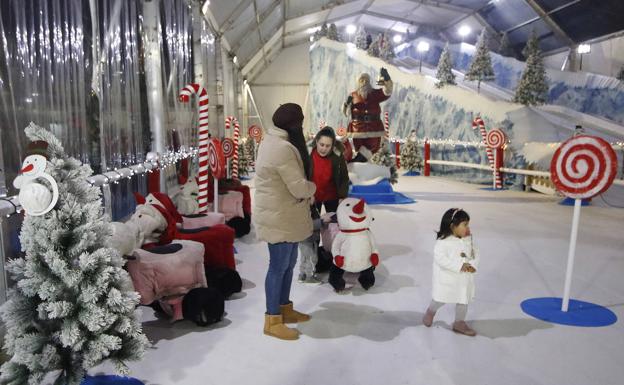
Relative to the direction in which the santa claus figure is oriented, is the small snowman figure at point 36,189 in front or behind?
in front

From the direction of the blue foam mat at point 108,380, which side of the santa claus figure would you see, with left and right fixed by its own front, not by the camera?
front

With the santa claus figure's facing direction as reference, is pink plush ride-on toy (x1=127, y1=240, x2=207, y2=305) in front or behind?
in front

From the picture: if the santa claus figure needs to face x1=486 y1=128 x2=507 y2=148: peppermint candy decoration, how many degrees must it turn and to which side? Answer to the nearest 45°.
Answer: approximately 135° to its left

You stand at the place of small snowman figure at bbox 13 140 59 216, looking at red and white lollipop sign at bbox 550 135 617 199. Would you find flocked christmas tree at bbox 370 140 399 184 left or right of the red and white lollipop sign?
left

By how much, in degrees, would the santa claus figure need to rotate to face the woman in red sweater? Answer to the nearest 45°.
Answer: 0° — it already faces them

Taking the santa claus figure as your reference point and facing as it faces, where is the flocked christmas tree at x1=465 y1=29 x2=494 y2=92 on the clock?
The flocked christmas tree is roughly at 7 o'clock from the santa claus figure.

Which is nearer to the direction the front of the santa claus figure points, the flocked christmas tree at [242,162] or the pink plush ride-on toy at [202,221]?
the pink plush ride-on toy

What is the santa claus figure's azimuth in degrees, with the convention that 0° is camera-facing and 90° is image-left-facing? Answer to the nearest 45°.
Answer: approximately 0°

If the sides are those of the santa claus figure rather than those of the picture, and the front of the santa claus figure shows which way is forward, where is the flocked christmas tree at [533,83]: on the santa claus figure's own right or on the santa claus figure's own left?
on the santa claus figure's own left

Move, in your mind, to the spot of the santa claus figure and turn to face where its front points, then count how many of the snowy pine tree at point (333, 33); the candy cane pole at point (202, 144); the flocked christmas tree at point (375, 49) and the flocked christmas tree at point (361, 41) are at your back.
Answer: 3

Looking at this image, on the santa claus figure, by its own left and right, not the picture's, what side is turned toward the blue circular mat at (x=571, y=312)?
front

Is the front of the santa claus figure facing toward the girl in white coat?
yes

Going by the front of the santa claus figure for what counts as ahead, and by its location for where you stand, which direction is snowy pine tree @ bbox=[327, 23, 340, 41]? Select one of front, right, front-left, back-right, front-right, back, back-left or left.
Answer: back
